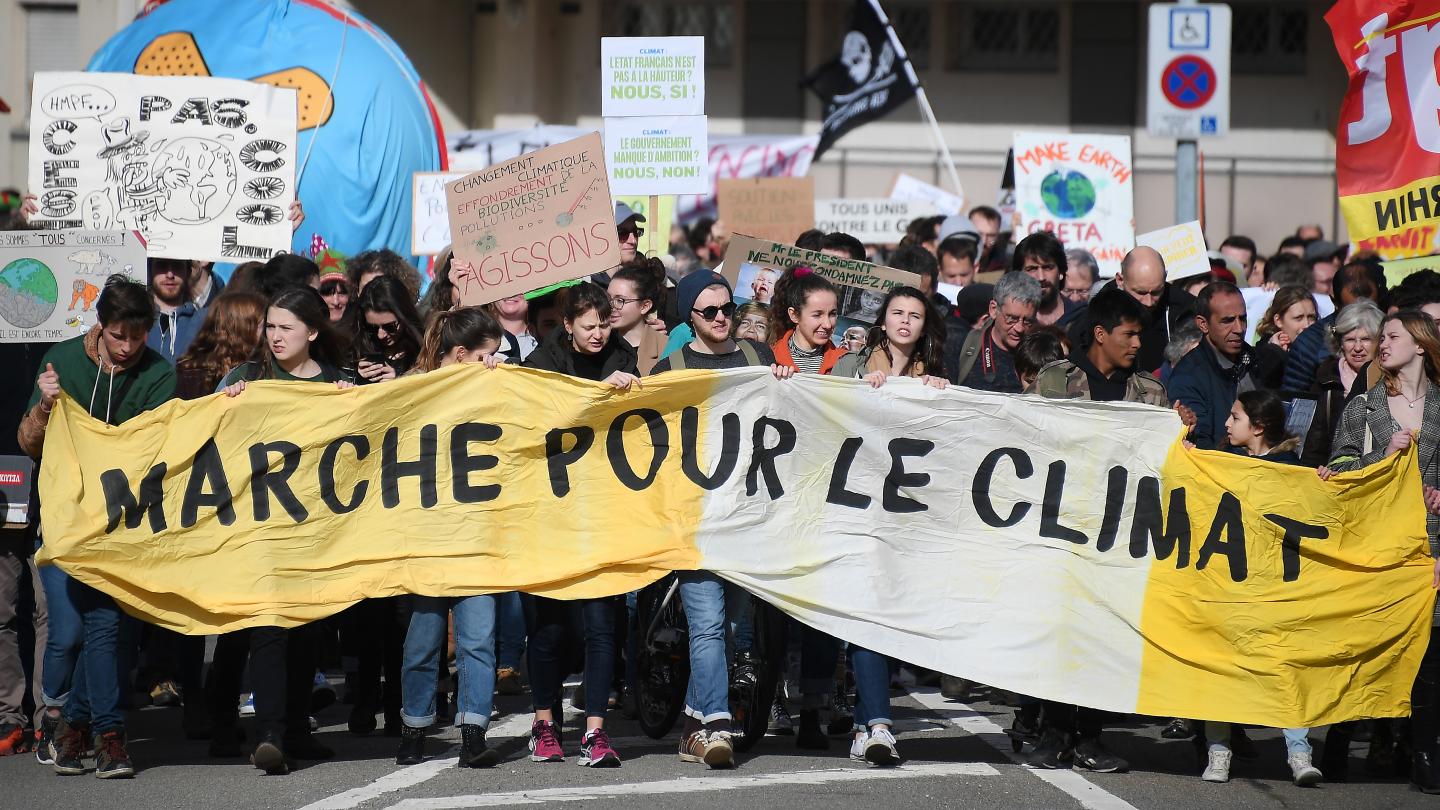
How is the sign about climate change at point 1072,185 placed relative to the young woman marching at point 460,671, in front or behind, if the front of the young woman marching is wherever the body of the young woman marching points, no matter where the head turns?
behind

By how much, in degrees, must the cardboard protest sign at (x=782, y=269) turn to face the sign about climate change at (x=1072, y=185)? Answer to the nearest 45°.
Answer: approximately 135° to its left

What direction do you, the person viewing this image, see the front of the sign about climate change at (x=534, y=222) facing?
facing the viewer

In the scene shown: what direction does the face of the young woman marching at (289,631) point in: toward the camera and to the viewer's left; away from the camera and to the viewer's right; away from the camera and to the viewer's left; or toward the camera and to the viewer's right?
toward the camera and to the viewer's left

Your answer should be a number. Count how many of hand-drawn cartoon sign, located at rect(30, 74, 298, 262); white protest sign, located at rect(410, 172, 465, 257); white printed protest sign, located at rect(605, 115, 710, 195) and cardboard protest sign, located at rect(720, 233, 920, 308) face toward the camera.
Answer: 4

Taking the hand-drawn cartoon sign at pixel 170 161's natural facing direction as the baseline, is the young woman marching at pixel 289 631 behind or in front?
in front

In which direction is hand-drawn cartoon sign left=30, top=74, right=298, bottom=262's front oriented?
toward the camera

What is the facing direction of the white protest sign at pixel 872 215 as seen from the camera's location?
facing the viewer

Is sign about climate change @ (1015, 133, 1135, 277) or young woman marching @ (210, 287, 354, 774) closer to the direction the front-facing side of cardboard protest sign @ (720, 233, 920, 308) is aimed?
the young woman marching

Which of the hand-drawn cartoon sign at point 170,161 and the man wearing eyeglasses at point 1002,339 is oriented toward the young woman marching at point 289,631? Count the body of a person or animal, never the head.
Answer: the hand-drawn cartoon sign

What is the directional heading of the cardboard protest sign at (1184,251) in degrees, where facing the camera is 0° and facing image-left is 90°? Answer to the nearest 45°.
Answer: approximately 0°

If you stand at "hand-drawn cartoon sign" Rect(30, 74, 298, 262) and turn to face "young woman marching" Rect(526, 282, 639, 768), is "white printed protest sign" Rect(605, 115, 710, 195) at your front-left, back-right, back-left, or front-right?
front-left

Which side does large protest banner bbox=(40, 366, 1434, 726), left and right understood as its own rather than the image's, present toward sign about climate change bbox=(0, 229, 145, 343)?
right

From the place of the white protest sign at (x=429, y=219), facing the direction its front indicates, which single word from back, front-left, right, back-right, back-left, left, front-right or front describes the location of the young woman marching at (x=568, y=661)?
front

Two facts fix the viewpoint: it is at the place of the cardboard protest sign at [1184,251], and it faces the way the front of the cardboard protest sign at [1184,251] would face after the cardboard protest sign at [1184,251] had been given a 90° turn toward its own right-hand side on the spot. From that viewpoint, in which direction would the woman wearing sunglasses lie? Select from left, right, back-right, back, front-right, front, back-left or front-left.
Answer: front-left
